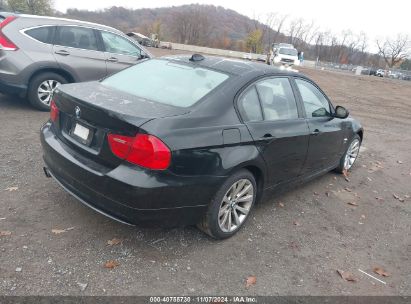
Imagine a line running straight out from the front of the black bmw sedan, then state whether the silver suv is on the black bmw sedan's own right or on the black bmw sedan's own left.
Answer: on the black bmw sedan's own left

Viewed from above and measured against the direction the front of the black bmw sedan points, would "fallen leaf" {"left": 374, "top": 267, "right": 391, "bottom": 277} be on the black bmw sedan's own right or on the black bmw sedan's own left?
on the black bmw sedan's own right

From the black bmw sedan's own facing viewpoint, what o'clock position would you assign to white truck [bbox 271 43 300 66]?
The white truck is roughly at 11 o'clock from the black bmw sedan.

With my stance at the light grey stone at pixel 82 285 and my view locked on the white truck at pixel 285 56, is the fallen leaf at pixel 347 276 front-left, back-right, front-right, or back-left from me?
front-right

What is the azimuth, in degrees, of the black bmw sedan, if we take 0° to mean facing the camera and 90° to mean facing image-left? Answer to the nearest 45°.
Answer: approximately 225°

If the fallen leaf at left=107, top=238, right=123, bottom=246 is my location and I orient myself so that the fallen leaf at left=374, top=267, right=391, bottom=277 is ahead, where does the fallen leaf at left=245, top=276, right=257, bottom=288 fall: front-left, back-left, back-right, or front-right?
front-right
